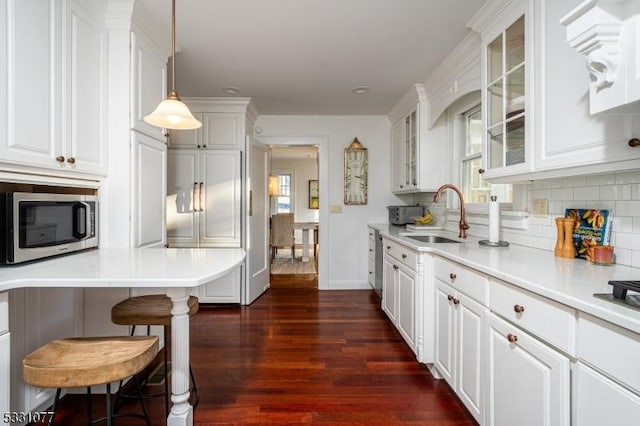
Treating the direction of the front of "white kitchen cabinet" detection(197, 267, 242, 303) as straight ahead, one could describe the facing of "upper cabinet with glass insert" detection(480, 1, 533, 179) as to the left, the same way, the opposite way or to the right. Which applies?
to the right

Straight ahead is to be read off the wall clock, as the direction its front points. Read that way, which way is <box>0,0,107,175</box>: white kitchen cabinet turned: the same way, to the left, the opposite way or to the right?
to the left

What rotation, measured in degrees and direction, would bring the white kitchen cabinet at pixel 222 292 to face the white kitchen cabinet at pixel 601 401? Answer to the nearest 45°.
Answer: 0° — it already faces it

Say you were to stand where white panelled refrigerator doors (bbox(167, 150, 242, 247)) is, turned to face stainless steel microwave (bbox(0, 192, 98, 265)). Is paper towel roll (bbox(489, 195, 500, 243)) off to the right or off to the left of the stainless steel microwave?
left

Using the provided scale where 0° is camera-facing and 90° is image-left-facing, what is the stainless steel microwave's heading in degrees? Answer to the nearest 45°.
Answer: approximately 315°

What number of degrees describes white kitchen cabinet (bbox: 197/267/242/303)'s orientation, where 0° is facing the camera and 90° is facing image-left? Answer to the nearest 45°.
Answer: approximately 0°

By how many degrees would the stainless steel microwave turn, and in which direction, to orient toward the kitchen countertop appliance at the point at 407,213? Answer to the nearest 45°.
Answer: approximately 45° to its left

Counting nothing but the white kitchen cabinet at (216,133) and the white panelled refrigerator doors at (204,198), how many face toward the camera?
2

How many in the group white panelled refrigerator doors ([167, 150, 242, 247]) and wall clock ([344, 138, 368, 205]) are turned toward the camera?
2

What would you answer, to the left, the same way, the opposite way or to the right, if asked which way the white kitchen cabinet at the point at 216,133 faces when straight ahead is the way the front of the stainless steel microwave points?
to the right

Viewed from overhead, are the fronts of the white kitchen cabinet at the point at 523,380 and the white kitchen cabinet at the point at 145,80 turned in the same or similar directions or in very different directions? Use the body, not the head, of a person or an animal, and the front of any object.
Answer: very different directions
